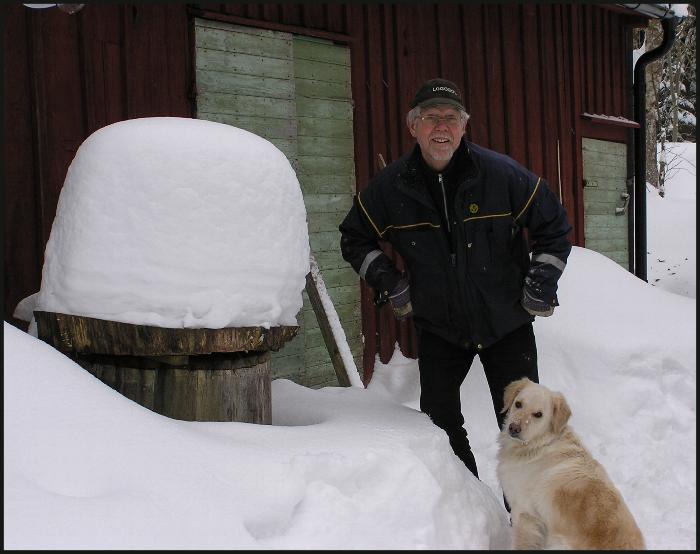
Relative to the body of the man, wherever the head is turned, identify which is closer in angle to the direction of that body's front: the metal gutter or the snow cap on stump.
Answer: the snow cap on stump

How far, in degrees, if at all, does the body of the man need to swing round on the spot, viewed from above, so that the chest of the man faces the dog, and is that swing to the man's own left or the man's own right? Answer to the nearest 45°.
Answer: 0° — they already face it

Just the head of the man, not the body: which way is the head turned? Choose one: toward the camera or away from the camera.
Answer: toward the camera

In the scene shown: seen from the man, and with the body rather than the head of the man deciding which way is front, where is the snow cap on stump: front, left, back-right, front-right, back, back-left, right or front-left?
front-right

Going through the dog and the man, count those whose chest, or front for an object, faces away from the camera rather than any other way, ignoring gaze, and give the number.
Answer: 0

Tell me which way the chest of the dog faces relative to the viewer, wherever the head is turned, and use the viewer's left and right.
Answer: facing the viewer and to the left of the viewer

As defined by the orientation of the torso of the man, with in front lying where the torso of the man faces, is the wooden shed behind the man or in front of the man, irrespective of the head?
behind

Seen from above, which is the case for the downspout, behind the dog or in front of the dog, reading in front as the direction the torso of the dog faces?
behind

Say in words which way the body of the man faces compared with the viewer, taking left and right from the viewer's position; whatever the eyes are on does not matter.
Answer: facing the viewer

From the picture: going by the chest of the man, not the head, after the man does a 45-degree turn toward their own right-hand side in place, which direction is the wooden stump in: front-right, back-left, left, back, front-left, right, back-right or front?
front
